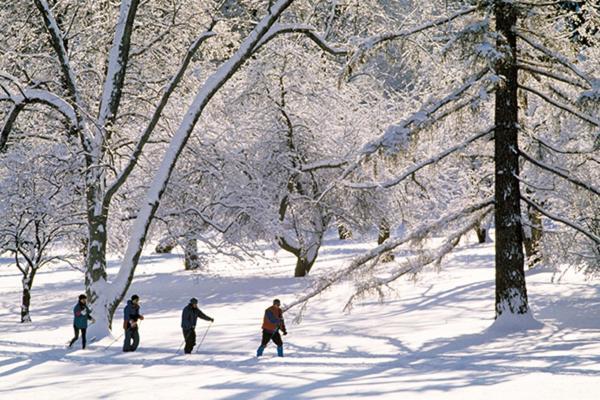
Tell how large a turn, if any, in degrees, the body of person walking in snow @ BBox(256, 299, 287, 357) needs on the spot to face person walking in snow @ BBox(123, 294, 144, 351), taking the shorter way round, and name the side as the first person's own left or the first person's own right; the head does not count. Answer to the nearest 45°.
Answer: approximately 180°

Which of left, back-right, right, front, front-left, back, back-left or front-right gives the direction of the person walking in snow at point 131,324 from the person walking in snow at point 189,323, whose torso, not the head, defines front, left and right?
back

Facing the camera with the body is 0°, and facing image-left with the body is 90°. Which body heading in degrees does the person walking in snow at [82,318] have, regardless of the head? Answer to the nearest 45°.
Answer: approximately 270°

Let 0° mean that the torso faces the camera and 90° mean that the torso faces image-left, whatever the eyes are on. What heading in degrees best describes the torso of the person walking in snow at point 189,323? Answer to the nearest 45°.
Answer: approximately 270°

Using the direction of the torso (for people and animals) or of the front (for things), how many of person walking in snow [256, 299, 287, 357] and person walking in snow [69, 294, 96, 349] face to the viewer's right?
2

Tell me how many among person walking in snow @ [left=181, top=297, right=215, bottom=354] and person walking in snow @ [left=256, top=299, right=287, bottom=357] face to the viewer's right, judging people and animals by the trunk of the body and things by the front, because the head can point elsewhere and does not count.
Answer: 2

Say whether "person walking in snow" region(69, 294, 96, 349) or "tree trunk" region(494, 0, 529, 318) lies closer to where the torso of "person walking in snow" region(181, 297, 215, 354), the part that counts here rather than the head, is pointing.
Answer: the tree trunk

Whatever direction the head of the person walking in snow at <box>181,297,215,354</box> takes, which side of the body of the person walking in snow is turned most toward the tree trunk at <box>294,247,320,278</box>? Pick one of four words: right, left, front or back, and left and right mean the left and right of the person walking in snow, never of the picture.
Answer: left

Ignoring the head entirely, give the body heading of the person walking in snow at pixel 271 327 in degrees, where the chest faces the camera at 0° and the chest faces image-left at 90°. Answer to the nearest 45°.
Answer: approximately 270°

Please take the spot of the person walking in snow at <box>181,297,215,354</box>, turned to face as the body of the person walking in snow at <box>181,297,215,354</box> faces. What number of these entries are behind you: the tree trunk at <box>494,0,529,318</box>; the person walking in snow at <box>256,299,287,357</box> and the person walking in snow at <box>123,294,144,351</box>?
1

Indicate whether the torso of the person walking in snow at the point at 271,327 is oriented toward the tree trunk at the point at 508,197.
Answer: yes

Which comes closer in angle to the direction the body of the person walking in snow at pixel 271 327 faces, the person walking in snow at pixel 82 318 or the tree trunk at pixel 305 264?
the tree trunk

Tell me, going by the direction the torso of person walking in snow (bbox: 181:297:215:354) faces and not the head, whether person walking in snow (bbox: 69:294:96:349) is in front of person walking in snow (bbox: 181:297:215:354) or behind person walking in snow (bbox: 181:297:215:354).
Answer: behind
